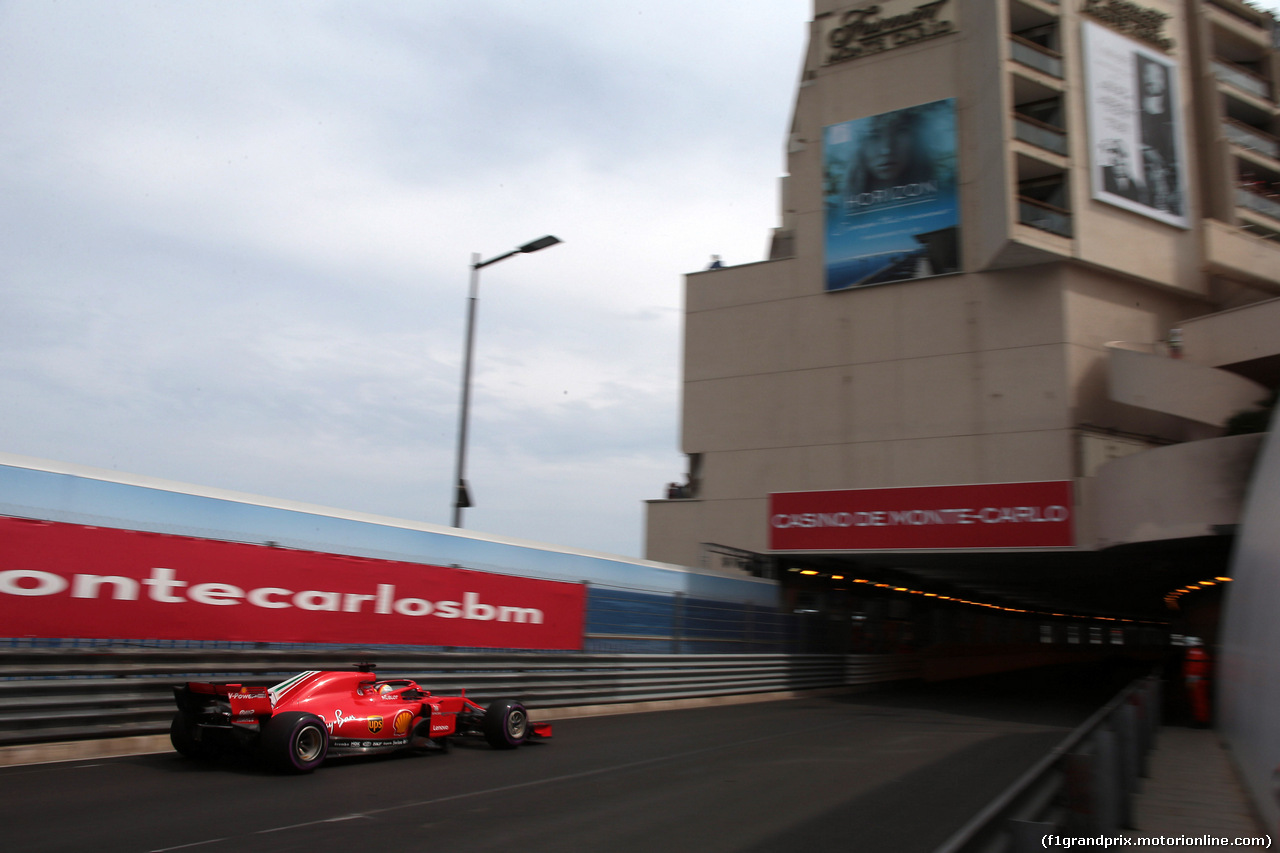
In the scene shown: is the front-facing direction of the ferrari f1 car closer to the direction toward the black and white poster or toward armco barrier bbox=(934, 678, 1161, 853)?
the black and white poster

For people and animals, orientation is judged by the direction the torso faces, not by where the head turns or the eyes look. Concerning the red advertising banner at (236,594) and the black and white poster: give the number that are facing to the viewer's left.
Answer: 0

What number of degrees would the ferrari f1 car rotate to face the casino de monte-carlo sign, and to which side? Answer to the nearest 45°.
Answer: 0° — it already faces it

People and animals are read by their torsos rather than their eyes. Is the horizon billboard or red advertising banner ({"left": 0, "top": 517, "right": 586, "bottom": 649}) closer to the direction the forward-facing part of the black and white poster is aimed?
the red advertising banner

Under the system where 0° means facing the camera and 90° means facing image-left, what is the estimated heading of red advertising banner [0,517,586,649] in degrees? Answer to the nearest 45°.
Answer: approximately 315°

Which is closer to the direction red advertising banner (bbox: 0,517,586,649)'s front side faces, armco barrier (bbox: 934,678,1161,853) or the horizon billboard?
the armco barrier

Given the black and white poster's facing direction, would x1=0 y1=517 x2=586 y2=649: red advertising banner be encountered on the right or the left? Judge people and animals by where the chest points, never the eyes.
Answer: on its right

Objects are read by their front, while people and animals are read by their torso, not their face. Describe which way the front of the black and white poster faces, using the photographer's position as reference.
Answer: facing the viewer and to the right of the viewer

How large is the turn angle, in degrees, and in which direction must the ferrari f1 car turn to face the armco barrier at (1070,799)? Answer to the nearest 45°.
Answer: approximately 90° to its right

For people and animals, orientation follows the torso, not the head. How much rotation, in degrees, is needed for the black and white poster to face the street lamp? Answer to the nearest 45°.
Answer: approximately 90° to its right

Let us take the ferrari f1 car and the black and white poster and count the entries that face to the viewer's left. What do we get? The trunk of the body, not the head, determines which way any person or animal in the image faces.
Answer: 0

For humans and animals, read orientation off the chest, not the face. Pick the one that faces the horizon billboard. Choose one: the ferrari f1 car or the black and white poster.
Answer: the ferrari f1 car

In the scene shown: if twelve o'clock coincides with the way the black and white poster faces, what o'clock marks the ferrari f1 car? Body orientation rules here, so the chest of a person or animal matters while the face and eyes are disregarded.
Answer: The ferrari f1 car is roughly at 2 o'clock from the black and white poster.

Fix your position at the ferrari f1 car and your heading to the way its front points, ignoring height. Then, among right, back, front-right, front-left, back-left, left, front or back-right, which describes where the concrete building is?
front

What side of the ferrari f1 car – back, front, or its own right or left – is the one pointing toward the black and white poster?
front
